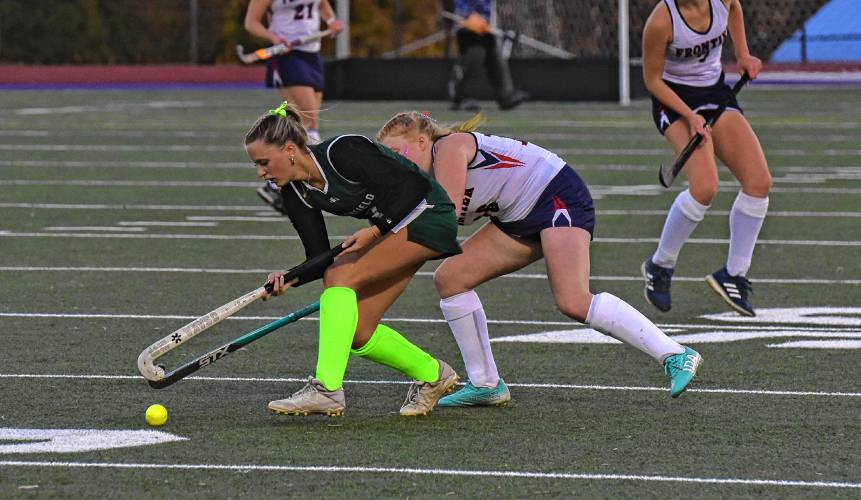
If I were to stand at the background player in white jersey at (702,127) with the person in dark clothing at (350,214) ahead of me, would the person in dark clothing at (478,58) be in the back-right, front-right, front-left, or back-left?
back-right

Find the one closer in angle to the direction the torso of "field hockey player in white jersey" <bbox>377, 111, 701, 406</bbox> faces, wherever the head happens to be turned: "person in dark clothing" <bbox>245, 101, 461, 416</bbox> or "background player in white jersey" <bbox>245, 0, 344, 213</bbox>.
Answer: the person in dark clothing

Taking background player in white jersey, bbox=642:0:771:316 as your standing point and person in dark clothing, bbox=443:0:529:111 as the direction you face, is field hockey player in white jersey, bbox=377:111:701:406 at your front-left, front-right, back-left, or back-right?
back-left

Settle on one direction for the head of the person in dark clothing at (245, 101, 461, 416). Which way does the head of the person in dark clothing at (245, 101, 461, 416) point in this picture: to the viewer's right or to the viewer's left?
to the viewer's left

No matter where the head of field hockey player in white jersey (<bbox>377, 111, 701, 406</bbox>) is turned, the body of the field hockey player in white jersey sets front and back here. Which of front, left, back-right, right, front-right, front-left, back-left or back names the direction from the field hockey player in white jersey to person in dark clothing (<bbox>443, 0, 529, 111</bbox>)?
right

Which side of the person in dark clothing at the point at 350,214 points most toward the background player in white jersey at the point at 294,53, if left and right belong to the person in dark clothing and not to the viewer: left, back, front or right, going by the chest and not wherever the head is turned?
right

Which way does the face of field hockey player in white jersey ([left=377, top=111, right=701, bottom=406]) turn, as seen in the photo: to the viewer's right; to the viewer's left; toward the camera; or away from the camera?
to the viewer's left

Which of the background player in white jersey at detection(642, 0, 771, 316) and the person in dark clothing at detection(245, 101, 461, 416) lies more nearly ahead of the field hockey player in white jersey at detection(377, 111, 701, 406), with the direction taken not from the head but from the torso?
the person in dark clothing

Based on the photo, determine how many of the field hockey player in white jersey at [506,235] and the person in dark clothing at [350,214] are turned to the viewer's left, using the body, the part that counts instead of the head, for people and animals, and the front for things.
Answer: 2

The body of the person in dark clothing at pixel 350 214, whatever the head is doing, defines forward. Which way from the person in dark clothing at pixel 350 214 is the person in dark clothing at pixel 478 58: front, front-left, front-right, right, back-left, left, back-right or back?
right

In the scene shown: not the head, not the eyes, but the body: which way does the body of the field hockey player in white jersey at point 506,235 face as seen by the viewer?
to the viewer's left

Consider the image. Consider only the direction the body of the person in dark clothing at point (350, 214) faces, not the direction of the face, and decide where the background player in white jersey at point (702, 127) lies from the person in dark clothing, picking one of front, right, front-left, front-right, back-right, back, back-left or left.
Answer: back-right

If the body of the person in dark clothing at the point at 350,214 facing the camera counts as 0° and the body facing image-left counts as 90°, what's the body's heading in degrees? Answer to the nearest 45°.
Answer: approximately 90°
